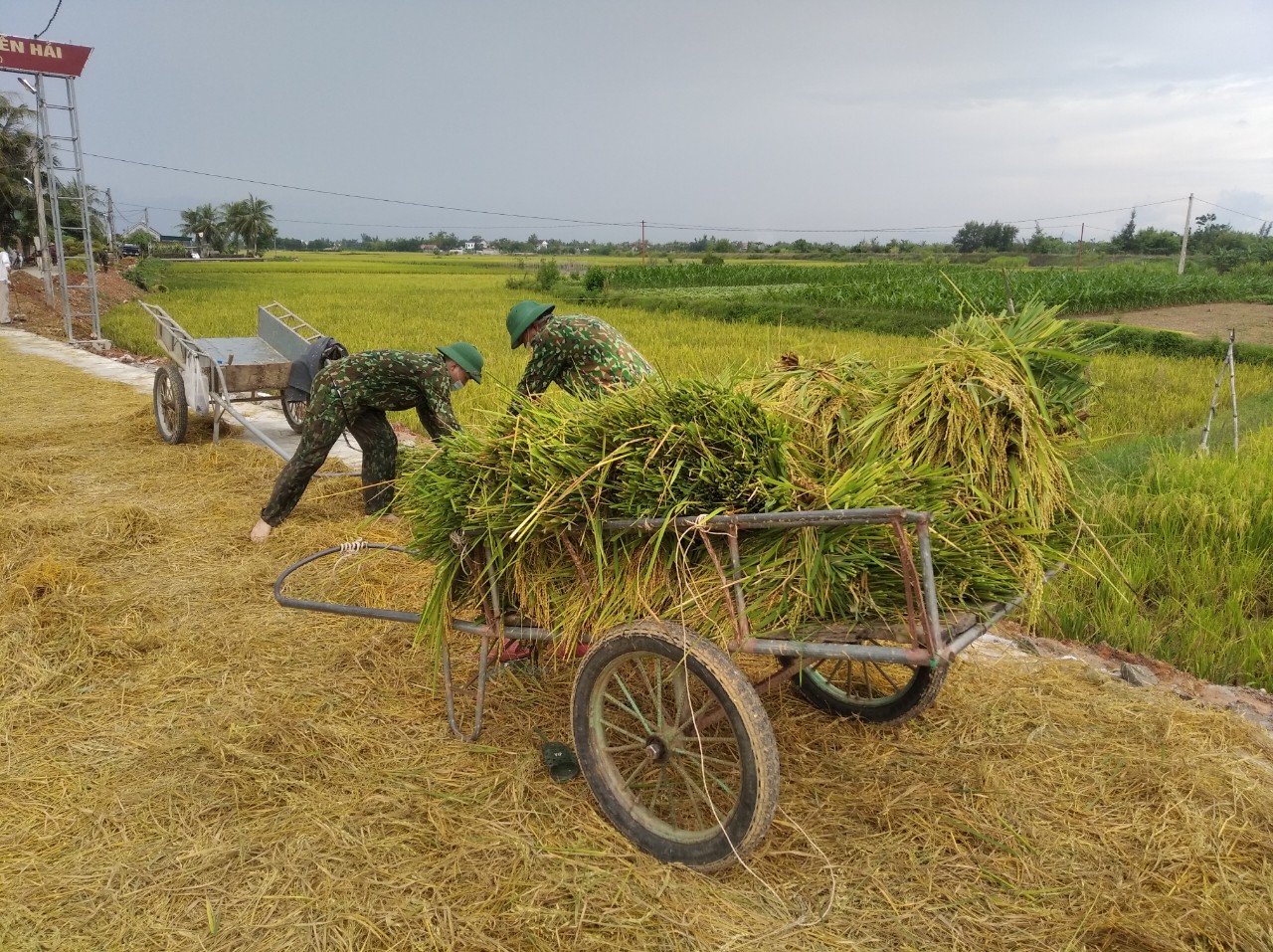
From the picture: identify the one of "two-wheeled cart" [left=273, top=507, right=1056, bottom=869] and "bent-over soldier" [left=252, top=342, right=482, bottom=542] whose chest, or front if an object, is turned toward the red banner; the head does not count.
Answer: the two-wheeled cart

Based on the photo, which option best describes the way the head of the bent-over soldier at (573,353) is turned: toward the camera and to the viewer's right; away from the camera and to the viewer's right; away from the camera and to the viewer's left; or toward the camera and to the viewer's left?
toward the camera and to the viewer's left

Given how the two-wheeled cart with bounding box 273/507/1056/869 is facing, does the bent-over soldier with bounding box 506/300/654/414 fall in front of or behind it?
in front

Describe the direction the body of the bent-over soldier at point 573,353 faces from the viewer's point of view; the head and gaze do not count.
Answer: to the viewer's left

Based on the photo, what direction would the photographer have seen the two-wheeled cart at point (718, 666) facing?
facing away from the viewer and to the left of the viewer

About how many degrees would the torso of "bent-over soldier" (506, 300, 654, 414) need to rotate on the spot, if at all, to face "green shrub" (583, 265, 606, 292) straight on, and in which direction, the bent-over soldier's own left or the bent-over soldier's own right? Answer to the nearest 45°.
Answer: approximately 90° to the bent-over soldier's own right

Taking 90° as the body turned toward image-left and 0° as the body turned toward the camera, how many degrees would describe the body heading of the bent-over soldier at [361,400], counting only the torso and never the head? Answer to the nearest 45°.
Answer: approximately 270°

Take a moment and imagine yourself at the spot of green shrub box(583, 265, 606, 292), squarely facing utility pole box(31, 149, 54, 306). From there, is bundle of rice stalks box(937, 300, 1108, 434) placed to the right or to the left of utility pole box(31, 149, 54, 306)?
left

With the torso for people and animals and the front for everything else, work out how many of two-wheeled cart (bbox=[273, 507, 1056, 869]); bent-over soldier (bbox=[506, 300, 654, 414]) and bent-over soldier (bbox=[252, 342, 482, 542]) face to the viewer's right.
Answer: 1

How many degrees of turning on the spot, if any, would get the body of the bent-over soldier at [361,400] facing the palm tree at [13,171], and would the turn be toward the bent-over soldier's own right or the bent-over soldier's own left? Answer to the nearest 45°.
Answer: approximately 90° to the bent-over soldier's own left

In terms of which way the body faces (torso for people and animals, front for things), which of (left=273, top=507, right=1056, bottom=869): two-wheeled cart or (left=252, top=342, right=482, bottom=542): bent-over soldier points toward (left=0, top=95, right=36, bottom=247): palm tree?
the two-wheeled cart
